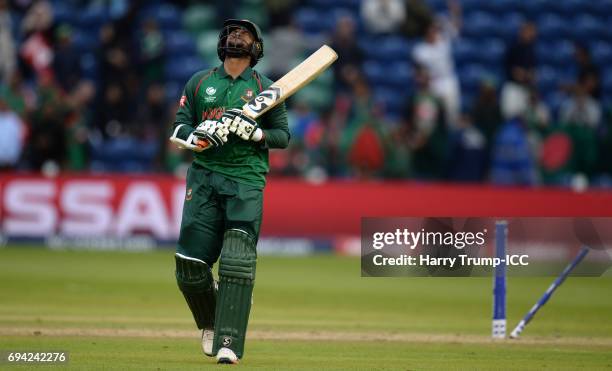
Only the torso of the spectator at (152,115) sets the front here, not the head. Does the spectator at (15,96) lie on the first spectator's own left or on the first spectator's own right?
on the first spectator's own right

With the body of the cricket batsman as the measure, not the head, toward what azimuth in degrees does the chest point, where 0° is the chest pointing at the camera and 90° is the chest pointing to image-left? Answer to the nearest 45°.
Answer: approximately 0°

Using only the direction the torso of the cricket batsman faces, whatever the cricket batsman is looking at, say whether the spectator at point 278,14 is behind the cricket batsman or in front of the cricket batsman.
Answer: behind

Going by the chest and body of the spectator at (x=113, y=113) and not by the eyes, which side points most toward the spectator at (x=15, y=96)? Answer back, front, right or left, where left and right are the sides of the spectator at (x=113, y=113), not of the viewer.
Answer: right

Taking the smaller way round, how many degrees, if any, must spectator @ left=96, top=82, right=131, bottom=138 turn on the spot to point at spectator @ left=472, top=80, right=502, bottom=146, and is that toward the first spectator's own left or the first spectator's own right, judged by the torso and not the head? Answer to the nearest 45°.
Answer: approximately 90° to the first spectator's own left

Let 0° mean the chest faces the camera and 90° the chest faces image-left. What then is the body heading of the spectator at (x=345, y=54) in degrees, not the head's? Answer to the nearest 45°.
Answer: approximately 0°

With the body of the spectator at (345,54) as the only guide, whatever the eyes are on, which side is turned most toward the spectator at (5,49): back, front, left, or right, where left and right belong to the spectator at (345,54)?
right
